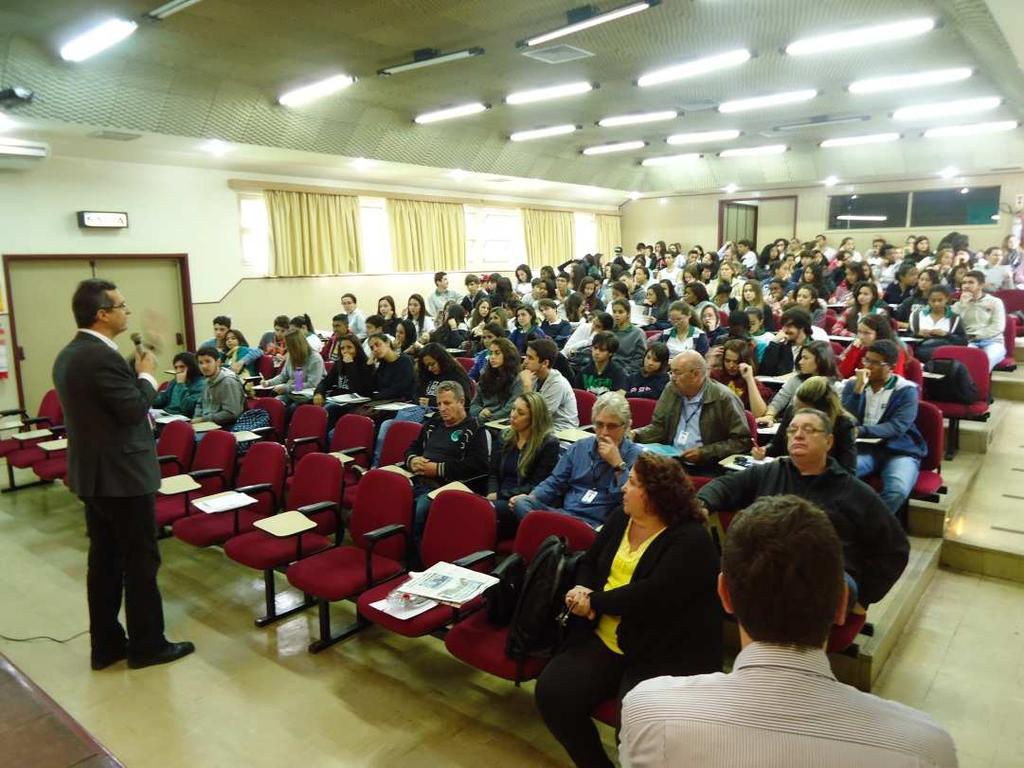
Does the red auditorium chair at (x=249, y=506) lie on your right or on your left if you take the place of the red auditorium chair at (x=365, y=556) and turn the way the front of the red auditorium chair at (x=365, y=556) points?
on your right

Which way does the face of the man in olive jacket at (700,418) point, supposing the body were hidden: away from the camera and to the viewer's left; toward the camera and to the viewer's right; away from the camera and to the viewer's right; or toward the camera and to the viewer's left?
toward the camera and to the viewer's left

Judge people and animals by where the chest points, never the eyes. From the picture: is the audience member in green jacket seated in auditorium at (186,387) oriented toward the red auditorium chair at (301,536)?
no

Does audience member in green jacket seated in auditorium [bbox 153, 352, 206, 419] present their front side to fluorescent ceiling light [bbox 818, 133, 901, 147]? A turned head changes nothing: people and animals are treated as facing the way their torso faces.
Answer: no

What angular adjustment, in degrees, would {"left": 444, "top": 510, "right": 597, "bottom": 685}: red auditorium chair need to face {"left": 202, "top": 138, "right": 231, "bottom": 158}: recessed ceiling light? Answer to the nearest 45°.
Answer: approximately 90° to its right

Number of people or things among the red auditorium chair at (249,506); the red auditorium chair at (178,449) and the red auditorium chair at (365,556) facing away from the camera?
0

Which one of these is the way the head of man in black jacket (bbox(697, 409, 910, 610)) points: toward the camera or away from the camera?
toward the camera

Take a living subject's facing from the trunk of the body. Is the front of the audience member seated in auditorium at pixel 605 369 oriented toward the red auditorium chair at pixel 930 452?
no

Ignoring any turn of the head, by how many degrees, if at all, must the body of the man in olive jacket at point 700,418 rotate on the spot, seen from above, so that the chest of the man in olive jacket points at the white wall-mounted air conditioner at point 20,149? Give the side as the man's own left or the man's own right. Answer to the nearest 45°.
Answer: approximately 45° to the man's own right

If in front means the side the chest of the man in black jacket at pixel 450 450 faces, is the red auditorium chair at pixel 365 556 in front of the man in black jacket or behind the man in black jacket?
in front

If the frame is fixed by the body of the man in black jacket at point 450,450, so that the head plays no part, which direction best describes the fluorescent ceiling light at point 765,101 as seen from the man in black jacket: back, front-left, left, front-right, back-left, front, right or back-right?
back

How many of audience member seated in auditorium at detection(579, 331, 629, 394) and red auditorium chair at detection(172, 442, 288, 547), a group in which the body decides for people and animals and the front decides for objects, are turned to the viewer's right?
0

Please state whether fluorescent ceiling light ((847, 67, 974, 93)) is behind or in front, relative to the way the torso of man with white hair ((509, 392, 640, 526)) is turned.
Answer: behind

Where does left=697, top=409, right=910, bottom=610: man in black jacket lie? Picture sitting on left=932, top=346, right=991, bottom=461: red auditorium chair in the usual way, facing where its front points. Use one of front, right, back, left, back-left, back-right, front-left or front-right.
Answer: front-left

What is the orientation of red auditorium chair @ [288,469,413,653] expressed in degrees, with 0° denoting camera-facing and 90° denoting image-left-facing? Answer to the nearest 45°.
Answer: approximately 45°

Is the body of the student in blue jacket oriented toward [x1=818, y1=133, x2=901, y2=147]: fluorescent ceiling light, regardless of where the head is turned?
no

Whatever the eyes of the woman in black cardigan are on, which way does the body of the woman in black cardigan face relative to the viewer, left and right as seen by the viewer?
facing the viewer and to the left of the viewer
